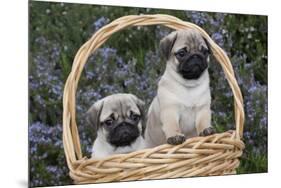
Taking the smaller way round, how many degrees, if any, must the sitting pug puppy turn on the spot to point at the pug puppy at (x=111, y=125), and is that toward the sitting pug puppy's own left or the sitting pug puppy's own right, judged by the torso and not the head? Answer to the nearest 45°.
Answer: approximately 90° to the sitting pug puppy's own right

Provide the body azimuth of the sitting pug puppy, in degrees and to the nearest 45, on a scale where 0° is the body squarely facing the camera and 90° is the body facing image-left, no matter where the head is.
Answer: approximately 315°
